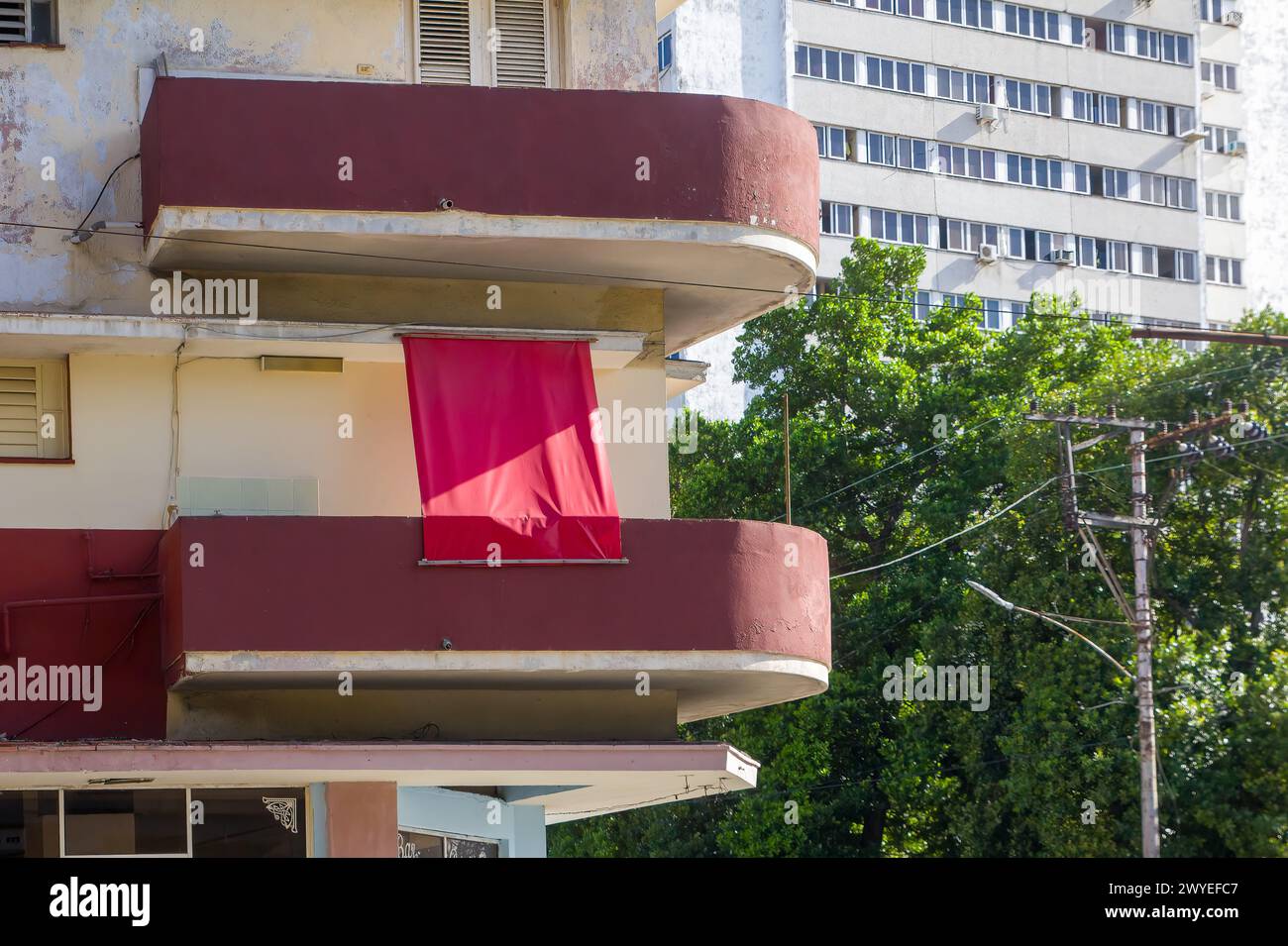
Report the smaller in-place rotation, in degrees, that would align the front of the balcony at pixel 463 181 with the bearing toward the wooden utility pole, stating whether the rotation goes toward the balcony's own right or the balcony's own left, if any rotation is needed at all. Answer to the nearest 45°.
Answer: approximately 135° to the balcony's own left

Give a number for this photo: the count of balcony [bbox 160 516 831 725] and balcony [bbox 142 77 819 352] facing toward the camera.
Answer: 2

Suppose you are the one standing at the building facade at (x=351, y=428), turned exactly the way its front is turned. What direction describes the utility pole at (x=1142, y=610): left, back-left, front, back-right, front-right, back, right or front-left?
back-left

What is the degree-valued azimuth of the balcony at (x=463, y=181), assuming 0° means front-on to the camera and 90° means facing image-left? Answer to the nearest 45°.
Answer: approximately 0°

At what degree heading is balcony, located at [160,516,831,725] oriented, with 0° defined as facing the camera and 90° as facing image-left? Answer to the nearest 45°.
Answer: approximately 0°
